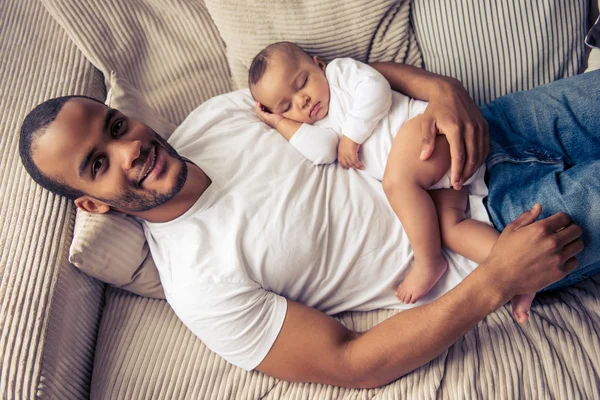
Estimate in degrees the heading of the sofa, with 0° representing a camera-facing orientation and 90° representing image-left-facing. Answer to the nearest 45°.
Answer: approximately 0°

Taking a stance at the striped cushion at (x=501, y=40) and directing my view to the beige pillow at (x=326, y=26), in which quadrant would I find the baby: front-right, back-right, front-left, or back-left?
front-left
